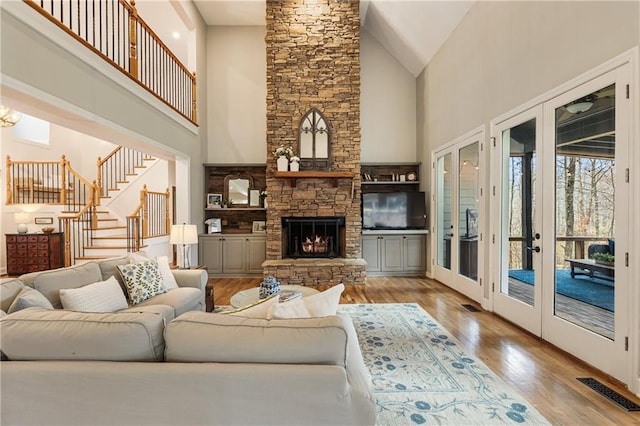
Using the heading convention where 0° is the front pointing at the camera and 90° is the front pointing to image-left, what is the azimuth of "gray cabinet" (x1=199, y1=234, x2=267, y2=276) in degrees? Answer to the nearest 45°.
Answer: approximately 0°

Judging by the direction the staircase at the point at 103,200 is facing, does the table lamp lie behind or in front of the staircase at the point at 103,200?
in front

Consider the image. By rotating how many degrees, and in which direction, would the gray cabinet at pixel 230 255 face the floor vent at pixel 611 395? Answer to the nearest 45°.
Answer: approximately 45° to its left

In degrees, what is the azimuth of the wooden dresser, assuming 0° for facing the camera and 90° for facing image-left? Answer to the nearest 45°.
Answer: approximately 0°

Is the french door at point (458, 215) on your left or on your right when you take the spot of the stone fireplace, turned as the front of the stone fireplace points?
on your left

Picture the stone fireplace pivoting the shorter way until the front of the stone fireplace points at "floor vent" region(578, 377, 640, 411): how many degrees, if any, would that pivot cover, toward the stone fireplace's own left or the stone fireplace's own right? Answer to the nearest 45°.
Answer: approximately 45° to the stone fireplace's own left

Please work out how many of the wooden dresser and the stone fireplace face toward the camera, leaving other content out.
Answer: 2

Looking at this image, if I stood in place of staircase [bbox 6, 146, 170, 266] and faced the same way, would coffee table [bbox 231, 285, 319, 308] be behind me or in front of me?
in front
